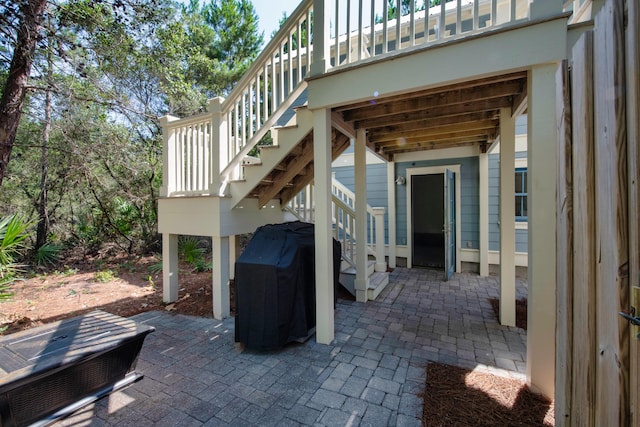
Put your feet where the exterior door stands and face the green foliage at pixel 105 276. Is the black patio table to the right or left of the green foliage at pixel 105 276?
left

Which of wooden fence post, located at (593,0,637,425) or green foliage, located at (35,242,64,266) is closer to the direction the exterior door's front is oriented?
the wooden fence post

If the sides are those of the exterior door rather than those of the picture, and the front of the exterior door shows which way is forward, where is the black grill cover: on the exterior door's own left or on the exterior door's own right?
on the exterior door's own right
